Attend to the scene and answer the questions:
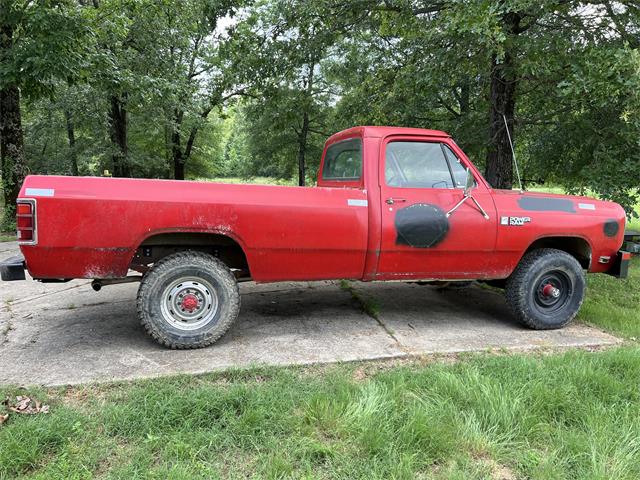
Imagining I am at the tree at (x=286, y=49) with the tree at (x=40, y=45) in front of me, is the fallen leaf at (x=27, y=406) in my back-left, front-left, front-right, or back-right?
front-left

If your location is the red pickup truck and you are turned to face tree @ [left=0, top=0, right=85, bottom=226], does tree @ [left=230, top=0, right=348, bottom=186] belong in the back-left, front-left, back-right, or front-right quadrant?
front-right

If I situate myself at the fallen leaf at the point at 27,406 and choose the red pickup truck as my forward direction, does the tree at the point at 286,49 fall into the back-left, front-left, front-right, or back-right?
front-left

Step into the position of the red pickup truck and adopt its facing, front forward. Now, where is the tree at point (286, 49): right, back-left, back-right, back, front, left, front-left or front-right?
left

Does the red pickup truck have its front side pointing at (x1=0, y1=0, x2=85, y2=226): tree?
no

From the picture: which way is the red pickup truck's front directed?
to the viewer's right

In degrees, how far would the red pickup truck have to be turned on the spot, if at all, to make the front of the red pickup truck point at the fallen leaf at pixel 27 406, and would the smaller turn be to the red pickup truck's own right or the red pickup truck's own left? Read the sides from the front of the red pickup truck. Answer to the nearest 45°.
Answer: approximately 135° to the red pickup truck's own right

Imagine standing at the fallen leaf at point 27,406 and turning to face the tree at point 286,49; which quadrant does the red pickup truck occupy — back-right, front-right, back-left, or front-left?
front-right
